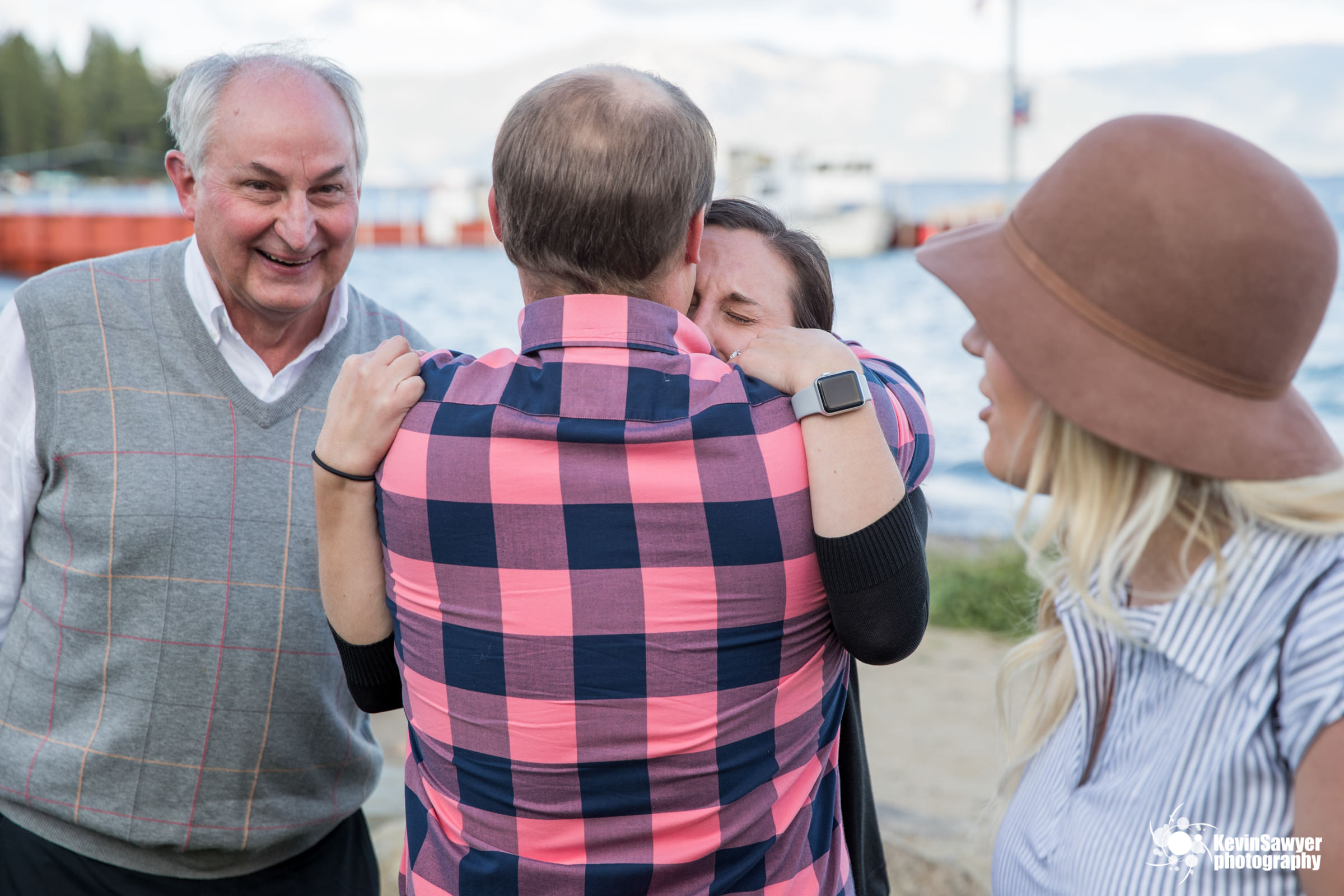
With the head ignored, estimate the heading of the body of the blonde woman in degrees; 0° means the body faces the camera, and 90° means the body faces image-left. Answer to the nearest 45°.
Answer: approximately 45°

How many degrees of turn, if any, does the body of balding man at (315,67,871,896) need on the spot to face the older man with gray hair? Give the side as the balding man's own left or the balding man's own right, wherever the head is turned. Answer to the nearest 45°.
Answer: approximately 45° to the balding man's own left

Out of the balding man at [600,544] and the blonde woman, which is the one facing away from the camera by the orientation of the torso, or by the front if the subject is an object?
the balding man

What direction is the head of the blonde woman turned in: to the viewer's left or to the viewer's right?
to the viewer's left

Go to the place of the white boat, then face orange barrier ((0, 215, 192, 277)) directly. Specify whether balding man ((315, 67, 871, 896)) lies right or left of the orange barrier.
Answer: left

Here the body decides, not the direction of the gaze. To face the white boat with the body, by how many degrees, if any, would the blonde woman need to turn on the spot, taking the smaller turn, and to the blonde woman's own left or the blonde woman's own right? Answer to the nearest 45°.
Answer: approximately 135° to the blonde woman's own right

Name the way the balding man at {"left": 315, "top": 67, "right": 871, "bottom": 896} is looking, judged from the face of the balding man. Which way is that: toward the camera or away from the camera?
away from the camera

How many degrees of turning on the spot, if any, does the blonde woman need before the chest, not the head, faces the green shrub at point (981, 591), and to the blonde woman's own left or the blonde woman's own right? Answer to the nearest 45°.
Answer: approximately 135° to the blonde woman's own right

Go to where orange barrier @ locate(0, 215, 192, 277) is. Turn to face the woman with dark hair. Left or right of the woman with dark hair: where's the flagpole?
left

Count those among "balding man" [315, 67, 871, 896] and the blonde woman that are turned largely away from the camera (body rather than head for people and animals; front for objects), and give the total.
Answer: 1

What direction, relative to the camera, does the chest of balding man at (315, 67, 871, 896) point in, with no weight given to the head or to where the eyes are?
away from the camera
